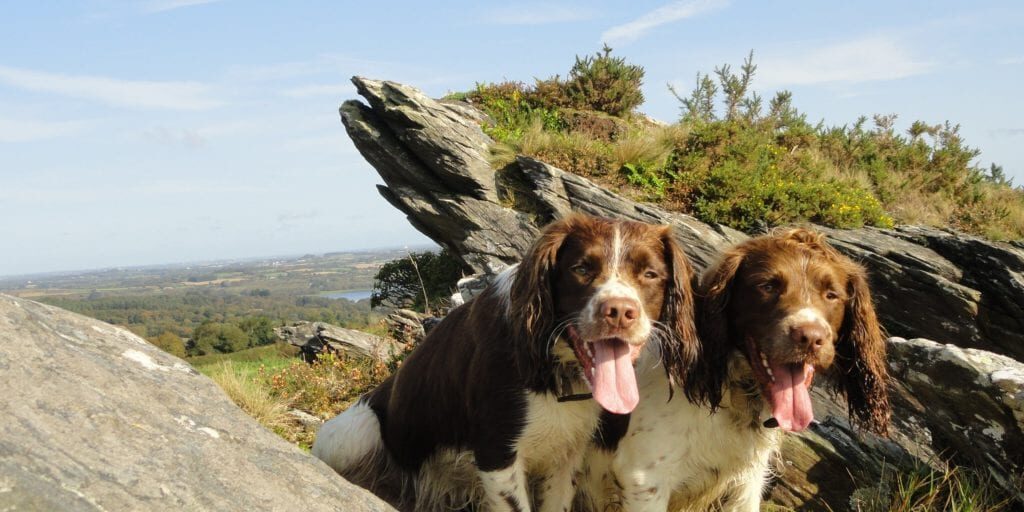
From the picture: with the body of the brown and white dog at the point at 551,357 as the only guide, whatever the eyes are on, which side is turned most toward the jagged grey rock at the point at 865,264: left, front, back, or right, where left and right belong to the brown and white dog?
left

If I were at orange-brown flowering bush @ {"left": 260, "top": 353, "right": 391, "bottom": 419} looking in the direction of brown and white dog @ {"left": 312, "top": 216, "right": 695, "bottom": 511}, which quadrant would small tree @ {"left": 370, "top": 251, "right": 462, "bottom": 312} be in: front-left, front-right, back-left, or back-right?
back-left

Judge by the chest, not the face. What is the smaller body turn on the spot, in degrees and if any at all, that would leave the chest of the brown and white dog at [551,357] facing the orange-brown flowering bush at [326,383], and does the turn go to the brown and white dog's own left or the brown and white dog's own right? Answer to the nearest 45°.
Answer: approximately 180°

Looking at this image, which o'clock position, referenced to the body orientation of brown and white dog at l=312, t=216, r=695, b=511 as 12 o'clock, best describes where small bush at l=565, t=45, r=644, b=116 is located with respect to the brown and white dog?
The small bush is roughly at 8 o'clock from the brown and white dog.

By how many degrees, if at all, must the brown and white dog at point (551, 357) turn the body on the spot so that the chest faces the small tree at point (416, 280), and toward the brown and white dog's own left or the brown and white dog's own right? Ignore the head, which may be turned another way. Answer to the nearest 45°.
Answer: approximately 135° to the brown and white dog's own left

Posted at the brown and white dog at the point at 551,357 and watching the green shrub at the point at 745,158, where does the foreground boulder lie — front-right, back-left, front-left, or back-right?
back-left

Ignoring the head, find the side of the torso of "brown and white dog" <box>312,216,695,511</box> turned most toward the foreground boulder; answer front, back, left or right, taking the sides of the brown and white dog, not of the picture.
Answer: right

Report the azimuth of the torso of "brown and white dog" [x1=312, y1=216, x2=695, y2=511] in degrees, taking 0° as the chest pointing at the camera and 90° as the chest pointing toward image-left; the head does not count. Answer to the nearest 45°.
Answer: approximately 315°
